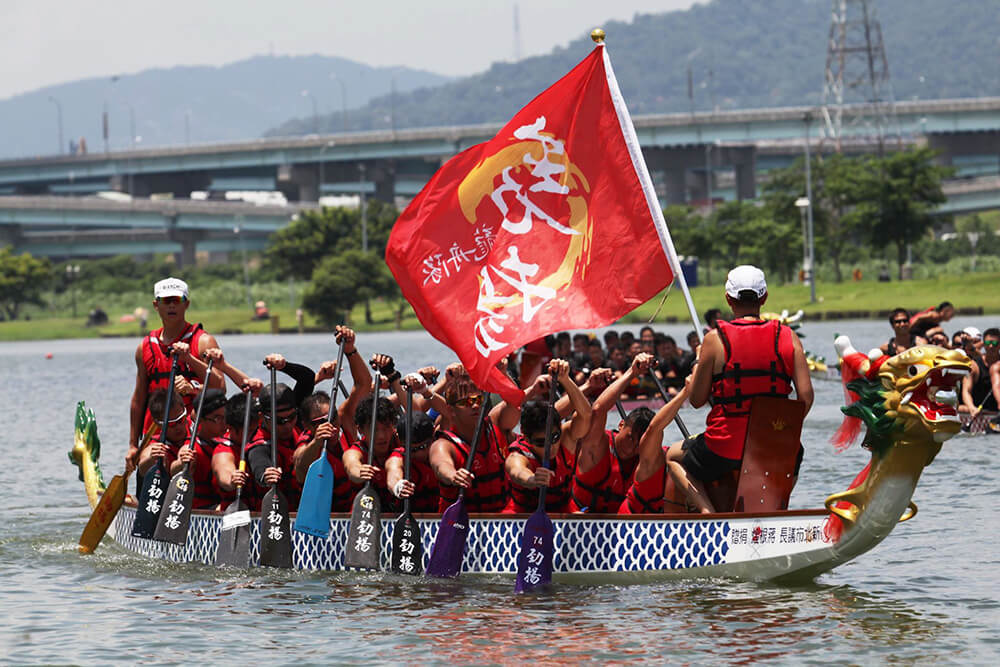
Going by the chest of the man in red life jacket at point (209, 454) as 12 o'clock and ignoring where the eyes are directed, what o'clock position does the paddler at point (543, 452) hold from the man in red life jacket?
The paddler is roughly at 12 o'clock from the man in red life jacket.

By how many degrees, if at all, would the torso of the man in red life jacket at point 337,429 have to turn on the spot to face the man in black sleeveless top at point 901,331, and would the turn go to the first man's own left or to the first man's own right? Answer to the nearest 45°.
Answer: approximately 90° to the first man's own left

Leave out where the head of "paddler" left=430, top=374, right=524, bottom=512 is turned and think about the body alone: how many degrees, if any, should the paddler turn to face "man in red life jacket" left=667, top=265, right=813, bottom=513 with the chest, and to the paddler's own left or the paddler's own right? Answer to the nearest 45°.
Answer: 0° — they already face them

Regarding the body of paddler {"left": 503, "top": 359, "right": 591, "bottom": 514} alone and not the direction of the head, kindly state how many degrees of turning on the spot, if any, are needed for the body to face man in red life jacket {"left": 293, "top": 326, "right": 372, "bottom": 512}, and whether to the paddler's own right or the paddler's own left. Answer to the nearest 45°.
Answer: approximately 180°

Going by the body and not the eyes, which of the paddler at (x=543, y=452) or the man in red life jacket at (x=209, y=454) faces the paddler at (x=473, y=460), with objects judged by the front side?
the man in red life jacket

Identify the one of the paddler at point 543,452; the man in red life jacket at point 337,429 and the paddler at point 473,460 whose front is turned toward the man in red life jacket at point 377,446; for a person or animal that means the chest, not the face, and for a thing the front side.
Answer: the man in red life jacket at point 337,429

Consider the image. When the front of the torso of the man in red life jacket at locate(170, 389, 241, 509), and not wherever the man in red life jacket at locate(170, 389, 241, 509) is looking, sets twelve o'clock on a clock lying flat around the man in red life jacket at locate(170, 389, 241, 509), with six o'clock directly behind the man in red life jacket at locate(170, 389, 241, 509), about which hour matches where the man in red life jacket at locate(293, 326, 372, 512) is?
the man in red life jacket at locate(293, 326, 372, 512) is roughly at 12 o'clock from the man in red life jacket at locate(170, 389, 241, 509).

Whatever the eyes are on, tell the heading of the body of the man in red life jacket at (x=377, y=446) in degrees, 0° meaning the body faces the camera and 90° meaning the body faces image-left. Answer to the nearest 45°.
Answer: approximately 315°

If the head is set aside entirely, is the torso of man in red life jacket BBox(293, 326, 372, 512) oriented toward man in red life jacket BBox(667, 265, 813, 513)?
yes

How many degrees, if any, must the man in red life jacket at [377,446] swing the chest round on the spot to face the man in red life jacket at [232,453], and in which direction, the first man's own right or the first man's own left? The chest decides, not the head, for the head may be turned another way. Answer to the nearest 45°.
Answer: approximately 180°

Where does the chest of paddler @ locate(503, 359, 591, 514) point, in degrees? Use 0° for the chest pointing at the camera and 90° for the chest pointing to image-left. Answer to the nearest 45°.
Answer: approximately 315°

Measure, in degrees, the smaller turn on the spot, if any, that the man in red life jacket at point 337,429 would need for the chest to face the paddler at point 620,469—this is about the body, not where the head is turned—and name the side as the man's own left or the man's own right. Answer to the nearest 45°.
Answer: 0° — they already face them
